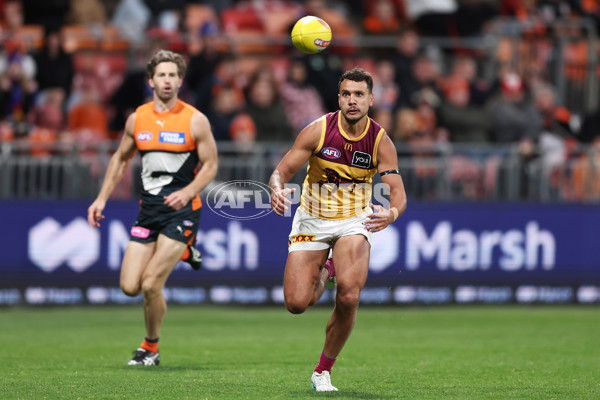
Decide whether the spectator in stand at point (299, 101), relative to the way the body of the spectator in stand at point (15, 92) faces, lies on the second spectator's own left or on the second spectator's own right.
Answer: on the second spectator's own left

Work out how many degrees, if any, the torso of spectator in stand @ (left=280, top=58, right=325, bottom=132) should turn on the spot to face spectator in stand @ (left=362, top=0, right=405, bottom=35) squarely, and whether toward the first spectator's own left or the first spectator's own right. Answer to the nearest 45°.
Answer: approximately 135° to the first spectator's own left
